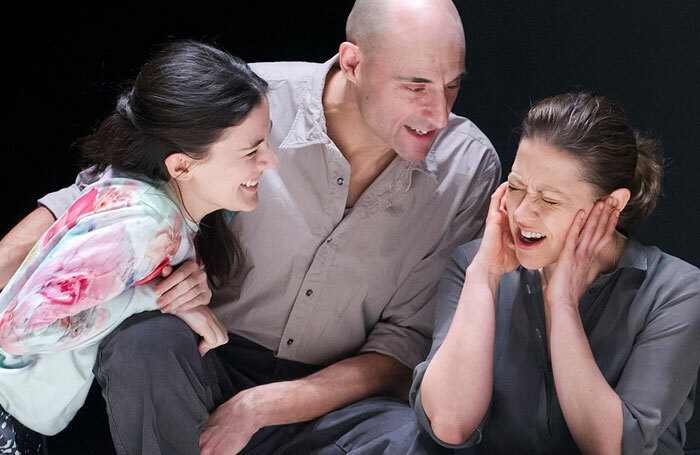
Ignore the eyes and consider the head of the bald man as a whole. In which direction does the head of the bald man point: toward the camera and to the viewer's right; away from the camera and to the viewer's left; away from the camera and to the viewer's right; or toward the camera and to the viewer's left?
toward the camera and to the viewer's right

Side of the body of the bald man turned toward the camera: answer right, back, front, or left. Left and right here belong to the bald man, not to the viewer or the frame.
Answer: front
